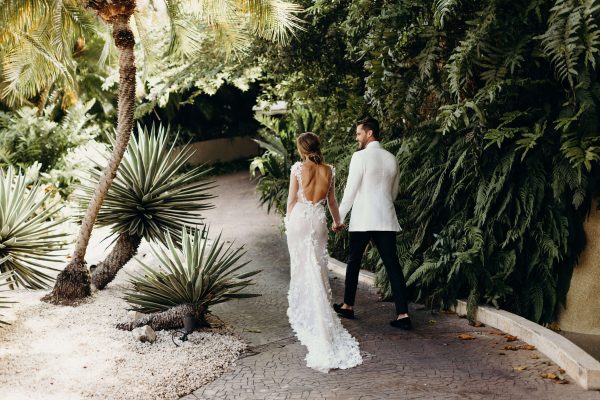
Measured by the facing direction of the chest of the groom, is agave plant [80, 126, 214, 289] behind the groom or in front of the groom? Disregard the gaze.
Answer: in front

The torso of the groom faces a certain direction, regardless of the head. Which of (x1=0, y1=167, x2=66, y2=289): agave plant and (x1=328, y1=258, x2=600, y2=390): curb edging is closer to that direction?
the agave plant

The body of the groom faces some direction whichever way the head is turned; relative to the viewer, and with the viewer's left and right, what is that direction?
facing away from the viewer and to the left of the viewer

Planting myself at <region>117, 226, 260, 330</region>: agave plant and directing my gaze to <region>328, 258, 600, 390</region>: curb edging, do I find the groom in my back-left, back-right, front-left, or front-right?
front-left

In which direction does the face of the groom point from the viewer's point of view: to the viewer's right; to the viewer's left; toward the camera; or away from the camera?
to the viewer's left

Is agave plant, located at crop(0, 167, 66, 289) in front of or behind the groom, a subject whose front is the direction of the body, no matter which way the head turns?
in front

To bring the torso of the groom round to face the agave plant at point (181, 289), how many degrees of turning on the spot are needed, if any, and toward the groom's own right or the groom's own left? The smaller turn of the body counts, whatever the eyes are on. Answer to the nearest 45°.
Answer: approximately 45° to the groom's own left

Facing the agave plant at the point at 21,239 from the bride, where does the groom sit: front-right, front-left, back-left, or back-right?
back-right
